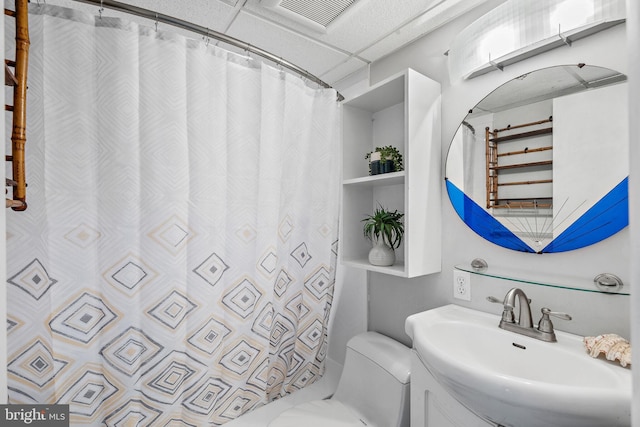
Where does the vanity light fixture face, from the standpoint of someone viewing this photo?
facing the viewer and to the left of the viewer

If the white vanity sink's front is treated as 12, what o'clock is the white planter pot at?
The white planter pot is roughly at 3 o'clock from the white vanity sink.

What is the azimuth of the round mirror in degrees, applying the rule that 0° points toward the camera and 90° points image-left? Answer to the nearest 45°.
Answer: approximately 45°

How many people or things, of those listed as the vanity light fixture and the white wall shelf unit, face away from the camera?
0

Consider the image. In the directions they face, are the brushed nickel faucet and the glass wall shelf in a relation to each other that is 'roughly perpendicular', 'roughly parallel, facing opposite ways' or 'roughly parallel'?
roughly parallel

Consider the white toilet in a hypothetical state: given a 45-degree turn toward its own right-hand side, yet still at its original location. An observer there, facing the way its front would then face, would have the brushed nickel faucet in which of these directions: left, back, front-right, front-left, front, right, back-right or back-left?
back-left

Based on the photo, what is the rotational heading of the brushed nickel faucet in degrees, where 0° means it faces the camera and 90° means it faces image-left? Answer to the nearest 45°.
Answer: approximately 45°

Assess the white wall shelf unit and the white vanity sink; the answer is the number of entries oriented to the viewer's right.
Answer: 0
